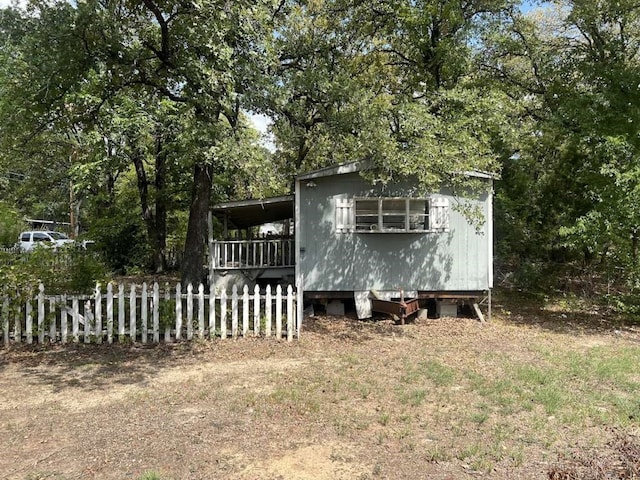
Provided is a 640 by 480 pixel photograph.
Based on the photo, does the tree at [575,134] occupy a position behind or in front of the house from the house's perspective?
behind

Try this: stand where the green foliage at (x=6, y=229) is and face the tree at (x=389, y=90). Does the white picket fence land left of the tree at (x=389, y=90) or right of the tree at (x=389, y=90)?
right

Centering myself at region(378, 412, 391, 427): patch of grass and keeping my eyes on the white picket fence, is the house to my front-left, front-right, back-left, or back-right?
front-right
